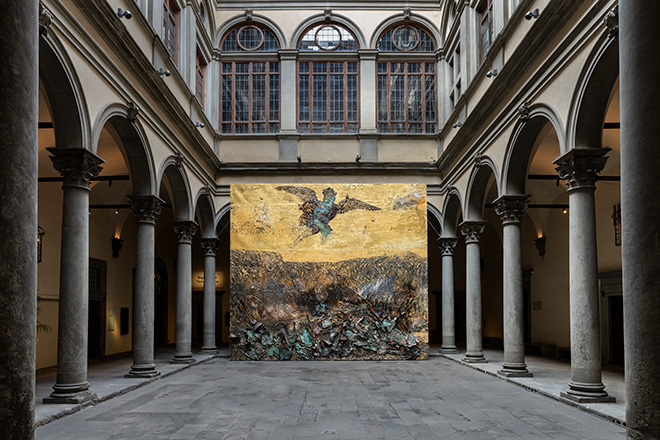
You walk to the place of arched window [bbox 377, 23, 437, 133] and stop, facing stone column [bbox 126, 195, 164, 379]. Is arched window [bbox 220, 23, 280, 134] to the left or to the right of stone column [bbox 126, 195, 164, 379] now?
right

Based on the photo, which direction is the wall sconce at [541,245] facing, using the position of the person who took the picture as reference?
facing to the left of the viewer

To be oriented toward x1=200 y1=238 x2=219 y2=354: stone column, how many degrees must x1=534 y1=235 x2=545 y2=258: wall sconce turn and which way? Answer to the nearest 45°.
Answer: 0° — it already faces it

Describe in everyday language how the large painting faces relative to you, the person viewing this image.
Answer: facing the viewer

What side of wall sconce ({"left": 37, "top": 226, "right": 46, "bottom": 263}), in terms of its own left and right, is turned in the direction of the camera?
right

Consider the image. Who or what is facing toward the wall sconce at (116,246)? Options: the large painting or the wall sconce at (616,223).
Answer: the wall sconce at (616,223)

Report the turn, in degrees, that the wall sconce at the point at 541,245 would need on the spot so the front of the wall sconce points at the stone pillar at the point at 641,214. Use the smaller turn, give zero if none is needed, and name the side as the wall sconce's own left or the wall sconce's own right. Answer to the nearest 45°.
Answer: approximately 90° to the wall sconce's own left

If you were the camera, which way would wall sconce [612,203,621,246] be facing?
facing to the left of the viewer

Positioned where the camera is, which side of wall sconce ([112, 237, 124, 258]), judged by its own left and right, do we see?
right

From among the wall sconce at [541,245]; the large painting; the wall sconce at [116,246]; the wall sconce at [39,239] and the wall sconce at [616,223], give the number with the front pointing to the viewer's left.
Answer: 2

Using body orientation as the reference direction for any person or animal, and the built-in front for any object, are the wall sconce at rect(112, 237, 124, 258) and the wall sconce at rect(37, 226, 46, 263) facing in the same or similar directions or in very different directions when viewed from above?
same or similar directions

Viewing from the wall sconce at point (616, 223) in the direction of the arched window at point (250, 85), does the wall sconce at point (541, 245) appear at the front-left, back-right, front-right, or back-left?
front-right

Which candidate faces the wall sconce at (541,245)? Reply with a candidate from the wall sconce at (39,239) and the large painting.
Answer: the wall sconce at (39,239)

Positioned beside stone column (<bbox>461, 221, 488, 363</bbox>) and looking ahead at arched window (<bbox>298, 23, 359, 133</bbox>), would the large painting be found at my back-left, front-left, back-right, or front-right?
front-left
